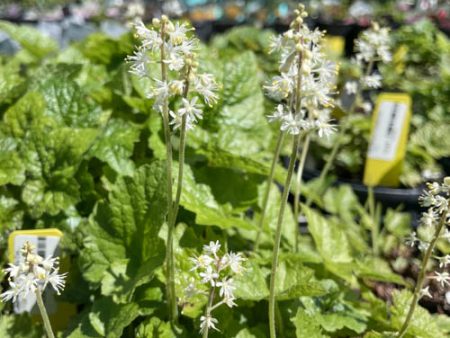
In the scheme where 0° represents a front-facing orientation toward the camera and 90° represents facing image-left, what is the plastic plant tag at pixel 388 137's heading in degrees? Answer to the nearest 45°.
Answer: approximately 0°

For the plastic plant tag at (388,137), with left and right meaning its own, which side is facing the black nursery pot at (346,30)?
back

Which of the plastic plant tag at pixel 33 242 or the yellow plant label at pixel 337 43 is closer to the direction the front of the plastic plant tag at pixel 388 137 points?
the plastic plant tag

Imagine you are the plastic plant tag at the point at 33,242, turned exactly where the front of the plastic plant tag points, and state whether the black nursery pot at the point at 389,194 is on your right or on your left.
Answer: on your left

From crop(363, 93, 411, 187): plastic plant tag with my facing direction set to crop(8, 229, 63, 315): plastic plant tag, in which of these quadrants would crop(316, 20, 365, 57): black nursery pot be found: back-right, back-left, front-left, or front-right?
back-right

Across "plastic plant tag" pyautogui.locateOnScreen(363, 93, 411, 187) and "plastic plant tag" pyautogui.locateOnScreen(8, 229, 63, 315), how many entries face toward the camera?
2

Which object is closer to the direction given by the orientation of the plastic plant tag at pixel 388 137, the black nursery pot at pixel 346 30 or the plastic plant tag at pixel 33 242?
the plastic plant tag

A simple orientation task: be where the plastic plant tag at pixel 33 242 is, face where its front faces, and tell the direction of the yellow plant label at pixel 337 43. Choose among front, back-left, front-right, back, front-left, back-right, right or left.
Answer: back-left
